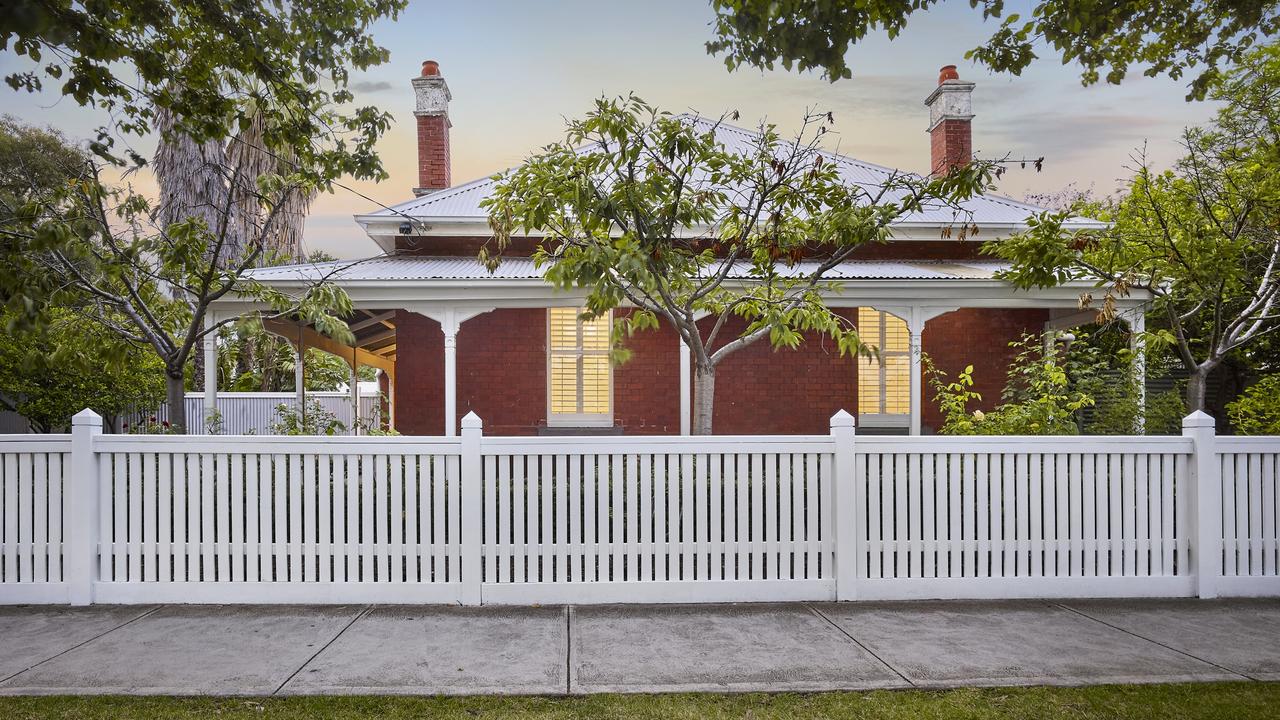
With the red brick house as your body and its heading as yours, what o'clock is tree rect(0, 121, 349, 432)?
The tree is roughly at 1 o'clock from the red brick house.

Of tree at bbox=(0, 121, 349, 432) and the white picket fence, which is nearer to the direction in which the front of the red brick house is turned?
the white picket fence

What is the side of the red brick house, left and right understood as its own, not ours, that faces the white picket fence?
front

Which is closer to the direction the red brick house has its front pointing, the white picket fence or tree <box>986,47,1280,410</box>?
the white picket fence

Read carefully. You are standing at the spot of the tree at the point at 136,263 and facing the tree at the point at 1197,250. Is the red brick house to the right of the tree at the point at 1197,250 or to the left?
left

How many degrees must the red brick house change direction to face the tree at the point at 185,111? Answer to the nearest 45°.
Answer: approximately 45° to its right

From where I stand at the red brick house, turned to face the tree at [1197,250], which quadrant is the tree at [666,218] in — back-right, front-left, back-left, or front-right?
front-right

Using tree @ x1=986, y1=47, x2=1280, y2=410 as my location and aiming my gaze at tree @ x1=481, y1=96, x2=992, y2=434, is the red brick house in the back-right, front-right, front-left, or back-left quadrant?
front-right

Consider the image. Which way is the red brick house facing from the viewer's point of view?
toward the camera
